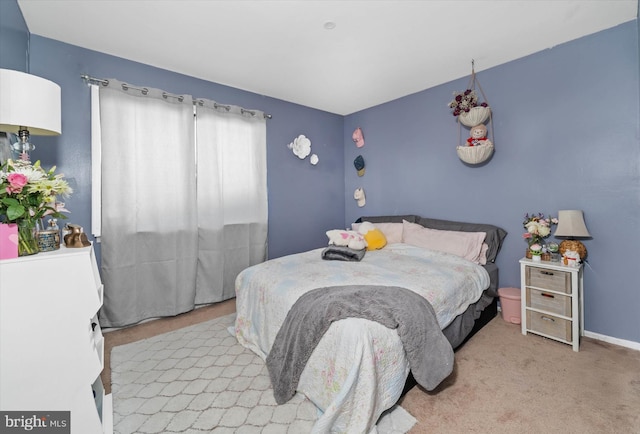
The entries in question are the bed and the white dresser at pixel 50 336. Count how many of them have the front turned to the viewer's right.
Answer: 1

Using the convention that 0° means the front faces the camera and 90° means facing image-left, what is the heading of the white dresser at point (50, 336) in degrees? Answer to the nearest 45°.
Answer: approximately 270°

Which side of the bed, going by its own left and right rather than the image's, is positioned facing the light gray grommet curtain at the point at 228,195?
right

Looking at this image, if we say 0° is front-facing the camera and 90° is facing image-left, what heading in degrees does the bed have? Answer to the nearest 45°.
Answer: approximately 45°

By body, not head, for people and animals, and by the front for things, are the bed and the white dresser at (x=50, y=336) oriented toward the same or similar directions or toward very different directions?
very different directions

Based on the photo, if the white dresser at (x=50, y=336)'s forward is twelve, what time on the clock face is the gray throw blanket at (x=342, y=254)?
The gray throw blanket is roughly at 12 o'clock from the white dresser.

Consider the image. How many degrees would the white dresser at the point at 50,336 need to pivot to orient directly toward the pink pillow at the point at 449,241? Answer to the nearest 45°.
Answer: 0° — it already faces it
